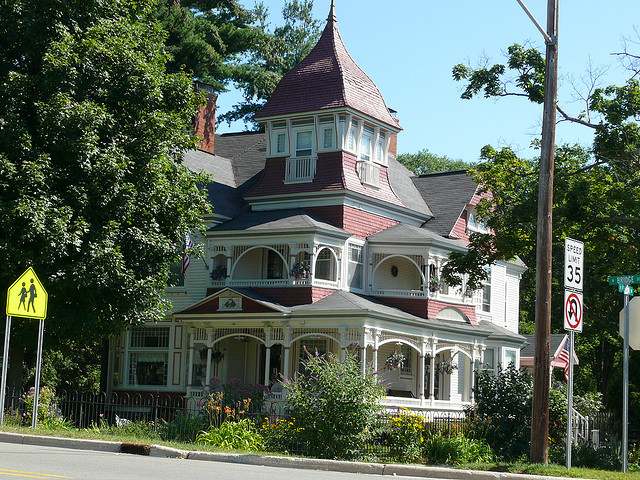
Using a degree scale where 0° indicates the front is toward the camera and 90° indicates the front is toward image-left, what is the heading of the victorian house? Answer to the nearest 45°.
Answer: approximately 45°

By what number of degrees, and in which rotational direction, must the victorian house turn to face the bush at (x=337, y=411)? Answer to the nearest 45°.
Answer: approximately 45° to its left

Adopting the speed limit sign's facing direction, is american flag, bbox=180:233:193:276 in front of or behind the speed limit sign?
behind

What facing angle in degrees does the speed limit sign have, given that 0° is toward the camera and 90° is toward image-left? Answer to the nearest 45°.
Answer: approximately 315°

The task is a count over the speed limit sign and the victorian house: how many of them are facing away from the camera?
0

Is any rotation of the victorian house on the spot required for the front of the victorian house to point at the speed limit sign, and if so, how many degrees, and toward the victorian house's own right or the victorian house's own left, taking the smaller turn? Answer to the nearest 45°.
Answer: approximately 45° to the victorian house's own left

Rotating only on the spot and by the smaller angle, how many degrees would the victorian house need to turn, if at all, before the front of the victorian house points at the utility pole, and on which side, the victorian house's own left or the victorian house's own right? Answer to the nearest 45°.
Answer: approximately 45° to the victorian house's own left

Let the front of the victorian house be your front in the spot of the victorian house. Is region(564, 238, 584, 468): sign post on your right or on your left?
on your left
